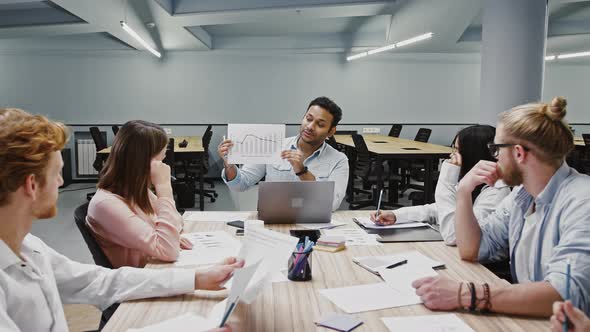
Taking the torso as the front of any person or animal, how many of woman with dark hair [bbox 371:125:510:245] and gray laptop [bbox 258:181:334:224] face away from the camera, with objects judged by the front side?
1

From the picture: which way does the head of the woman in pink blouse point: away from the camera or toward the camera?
away from the camera

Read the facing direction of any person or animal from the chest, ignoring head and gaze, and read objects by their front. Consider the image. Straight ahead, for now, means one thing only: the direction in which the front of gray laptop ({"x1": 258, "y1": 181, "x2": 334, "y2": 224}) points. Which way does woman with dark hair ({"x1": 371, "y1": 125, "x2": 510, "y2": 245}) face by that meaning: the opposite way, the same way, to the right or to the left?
to the left

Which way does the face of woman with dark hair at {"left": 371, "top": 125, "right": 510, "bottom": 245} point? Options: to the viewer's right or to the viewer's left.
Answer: to the viewer's left

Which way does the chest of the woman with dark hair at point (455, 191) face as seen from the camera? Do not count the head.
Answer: to the viewer's left

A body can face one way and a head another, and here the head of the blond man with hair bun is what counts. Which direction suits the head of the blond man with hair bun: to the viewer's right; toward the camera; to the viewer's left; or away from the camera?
to the viewer's left

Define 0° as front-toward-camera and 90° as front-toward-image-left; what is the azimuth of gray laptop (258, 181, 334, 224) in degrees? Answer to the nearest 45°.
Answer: approximately 180°

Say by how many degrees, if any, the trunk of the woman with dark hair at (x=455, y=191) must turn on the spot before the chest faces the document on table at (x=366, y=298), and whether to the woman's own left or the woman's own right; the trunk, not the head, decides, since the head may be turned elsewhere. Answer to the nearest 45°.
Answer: approximately 90° to the woman's own left

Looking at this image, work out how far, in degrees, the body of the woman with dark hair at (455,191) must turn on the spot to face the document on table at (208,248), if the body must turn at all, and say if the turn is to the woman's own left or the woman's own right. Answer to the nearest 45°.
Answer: approximately 45° to the woman's own left

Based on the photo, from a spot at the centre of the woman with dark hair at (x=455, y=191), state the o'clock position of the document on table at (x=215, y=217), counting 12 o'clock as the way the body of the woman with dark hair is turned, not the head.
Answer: The document on table is roughly at 12 o'clock from the woman with dark hair.

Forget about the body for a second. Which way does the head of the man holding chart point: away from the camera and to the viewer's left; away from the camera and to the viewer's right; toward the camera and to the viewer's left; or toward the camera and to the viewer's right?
toward the camera and to the viewer's left

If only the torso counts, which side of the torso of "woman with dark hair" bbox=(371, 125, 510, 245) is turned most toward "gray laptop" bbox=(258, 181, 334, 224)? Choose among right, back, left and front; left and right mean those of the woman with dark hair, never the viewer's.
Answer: front

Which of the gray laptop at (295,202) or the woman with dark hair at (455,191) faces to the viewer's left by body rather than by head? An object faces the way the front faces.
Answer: the woman with dark hair

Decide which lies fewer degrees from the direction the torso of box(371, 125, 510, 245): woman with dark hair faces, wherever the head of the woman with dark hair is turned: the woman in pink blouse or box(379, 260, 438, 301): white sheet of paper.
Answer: the woman in pink blouse
